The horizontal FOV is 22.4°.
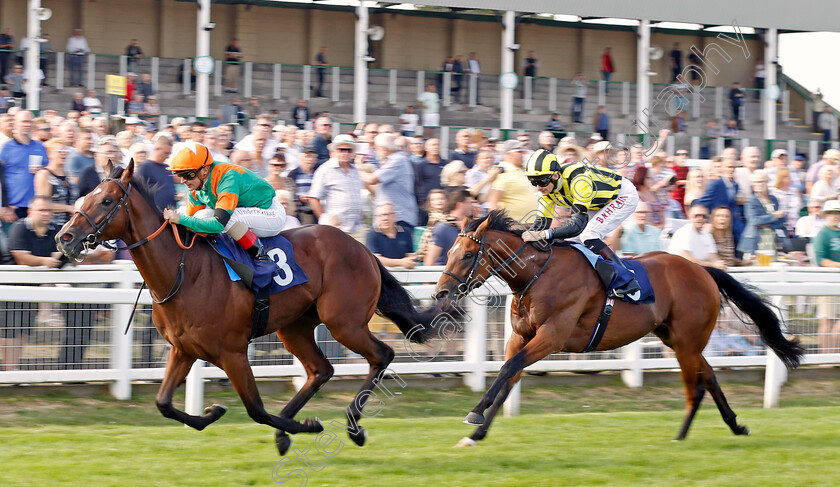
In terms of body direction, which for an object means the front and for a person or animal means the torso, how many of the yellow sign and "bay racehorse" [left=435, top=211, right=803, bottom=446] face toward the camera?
1

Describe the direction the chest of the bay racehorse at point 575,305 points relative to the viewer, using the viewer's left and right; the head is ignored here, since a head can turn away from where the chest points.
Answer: facing to the left of the viewer

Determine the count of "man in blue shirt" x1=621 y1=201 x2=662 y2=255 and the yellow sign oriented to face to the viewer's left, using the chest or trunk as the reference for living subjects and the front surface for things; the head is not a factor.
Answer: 0

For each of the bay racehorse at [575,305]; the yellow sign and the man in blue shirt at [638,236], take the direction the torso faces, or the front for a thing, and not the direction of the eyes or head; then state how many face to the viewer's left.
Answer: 1

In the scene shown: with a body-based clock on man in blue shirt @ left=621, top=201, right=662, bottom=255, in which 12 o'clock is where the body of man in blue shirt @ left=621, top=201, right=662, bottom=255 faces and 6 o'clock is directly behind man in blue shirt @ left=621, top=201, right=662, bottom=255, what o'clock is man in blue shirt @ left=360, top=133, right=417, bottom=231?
man in blue shirt @ left=360, top=133, right=417, bottom=231 is roughly at 3 o'clock from man in blue shirt @ left=621, top=201, right=662, bottom=255.

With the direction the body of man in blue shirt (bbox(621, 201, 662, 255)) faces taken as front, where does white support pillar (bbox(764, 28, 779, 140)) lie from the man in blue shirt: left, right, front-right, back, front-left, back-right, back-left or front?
back

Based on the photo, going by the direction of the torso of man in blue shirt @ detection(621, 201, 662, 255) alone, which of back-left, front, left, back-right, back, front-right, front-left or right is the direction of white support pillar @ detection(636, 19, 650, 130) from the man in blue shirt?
back
